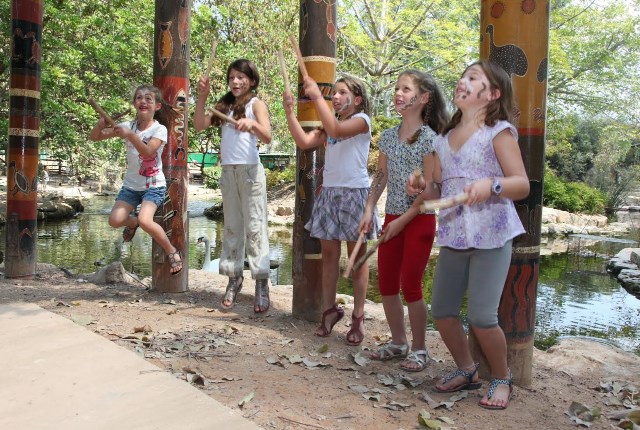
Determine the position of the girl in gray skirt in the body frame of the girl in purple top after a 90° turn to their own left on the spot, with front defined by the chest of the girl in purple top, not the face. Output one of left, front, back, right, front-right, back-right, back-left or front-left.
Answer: back

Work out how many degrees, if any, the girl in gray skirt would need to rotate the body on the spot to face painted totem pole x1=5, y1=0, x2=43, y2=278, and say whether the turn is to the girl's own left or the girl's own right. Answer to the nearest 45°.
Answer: approximately 90° to the girl's own right

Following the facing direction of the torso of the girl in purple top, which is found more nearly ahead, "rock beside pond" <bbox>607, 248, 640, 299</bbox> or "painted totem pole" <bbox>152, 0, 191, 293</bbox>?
the painted totem pole

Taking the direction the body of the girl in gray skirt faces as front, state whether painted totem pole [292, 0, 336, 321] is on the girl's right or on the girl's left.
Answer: on the girl's right

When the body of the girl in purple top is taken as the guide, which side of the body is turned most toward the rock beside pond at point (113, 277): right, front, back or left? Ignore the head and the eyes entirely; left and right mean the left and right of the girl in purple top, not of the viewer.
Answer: right

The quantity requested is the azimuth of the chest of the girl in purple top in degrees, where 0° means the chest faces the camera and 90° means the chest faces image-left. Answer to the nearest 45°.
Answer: approximately 45°
